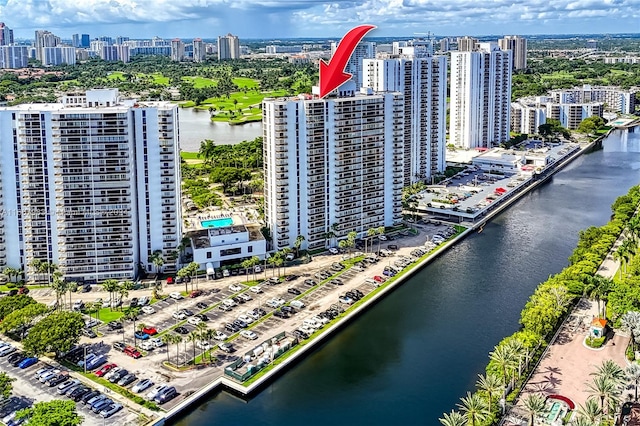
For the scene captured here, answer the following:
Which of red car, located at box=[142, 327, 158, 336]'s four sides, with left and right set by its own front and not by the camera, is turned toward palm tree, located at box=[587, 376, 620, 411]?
front

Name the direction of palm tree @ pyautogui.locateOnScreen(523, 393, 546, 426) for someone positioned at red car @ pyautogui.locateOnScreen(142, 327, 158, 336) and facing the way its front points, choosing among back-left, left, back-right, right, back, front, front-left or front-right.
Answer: front

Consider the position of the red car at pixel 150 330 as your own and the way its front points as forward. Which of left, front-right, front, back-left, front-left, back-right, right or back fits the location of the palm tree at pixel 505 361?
front

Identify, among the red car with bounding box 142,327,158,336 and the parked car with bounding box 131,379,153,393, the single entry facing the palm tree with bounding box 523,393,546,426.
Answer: the red car

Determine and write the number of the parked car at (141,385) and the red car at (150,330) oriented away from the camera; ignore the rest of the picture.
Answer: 0

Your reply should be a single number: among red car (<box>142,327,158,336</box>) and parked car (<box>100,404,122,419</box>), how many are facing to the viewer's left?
0

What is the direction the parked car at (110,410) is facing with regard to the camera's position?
facing away from the viewer and to the right of the viewer

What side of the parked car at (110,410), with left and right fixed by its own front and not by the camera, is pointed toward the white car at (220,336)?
front
